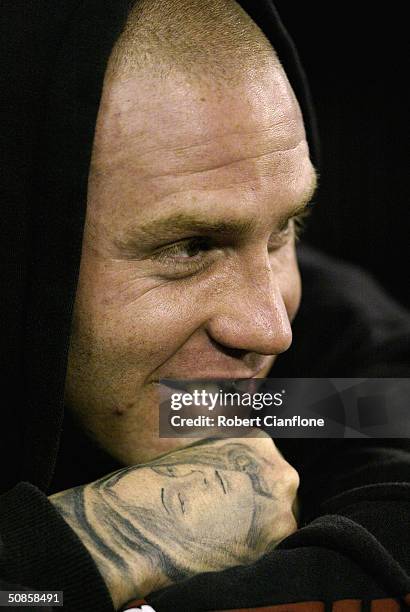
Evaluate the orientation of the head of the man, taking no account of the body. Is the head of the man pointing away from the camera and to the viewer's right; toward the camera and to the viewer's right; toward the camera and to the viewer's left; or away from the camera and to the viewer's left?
toward the camera and to the viewer's right

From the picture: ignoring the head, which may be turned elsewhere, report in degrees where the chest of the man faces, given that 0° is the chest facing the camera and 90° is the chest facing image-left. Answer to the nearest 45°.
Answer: approximately 315°
